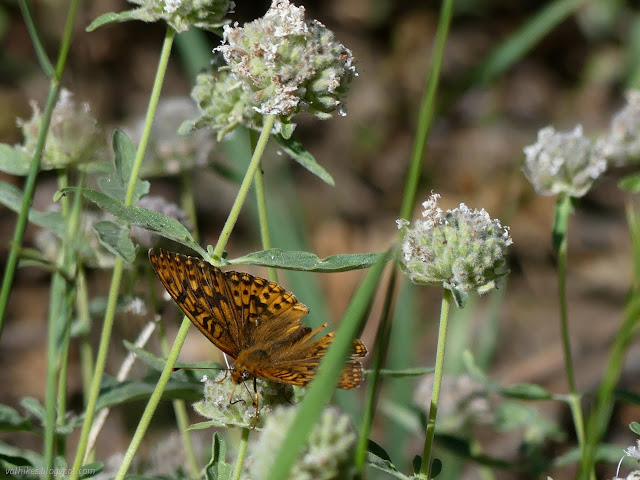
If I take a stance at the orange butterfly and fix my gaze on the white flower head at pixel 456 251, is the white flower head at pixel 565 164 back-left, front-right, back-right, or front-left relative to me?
front-left

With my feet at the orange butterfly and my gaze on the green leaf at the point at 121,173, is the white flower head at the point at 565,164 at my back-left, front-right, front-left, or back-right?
back-right

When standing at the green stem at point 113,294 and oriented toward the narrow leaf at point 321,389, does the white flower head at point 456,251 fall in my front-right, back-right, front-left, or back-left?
front-left

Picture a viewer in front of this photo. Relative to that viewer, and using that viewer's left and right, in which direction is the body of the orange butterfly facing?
facing the viewer and to the left of the viewer
